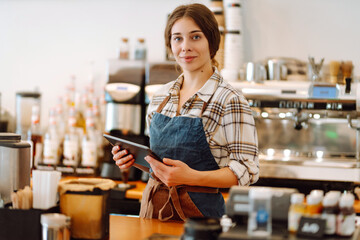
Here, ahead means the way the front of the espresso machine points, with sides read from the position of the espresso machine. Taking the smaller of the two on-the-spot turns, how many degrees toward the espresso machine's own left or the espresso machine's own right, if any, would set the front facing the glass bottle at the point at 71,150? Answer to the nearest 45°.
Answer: approximately 90° to the espresso machine's own right

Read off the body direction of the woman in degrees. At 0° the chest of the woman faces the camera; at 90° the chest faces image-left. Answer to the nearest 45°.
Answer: approximately 45°

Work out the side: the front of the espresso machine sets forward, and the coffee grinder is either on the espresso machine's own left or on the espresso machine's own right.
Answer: on the espresso machine's own right

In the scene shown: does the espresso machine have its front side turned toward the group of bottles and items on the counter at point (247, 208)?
yes
